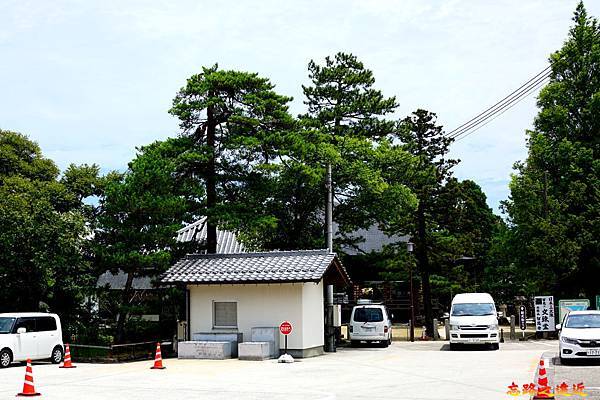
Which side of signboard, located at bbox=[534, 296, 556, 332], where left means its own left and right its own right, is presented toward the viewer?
front

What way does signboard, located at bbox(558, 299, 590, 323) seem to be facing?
toward the camera

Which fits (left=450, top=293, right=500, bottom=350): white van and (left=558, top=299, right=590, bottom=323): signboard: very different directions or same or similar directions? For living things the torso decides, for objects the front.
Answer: same or similar directions

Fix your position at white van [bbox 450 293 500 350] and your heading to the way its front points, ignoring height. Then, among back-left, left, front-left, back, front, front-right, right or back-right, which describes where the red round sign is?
front-right

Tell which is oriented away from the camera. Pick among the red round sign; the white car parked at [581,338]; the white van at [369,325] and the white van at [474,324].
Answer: the white van at [369,325]

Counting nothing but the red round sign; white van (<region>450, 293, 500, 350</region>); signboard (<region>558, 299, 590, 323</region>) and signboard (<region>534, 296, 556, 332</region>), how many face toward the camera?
4

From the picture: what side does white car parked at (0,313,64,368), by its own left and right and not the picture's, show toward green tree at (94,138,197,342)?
back

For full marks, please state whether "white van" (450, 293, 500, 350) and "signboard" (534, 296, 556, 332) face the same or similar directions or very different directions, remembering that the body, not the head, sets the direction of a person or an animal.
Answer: same or similar directions

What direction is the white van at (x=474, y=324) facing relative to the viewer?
toward the camera

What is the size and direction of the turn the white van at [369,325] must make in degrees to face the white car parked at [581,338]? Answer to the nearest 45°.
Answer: approximately 135° to its right

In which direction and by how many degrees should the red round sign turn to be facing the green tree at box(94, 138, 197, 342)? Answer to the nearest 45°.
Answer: approximately 135° to its right

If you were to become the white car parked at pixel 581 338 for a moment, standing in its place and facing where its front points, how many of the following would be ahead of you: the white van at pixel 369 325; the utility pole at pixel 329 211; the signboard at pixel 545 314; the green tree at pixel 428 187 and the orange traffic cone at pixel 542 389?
1

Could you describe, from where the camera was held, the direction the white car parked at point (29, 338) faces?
facing the viewer and to the left of the viewer

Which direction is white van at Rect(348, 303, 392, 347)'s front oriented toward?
away from the camera

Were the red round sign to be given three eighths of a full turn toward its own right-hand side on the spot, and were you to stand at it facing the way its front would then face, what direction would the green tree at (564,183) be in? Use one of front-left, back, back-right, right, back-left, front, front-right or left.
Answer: right

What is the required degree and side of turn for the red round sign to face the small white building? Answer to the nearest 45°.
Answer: approximately 180°
